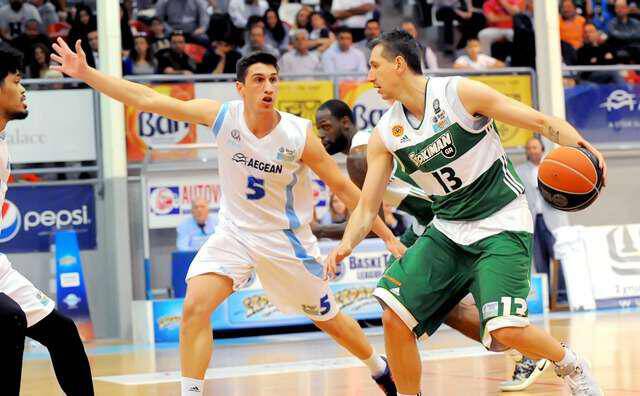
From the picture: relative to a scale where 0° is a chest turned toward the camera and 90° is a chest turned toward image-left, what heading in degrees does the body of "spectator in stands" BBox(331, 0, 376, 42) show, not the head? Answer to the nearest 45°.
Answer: approximately 0°

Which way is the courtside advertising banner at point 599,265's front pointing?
toward the camera

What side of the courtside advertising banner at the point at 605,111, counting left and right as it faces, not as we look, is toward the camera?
front

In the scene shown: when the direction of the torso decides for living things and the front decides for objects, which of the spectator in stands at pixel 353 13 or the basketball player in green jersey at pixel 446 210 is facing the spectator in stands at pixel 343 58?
the spectator in stands at pixel 353 13

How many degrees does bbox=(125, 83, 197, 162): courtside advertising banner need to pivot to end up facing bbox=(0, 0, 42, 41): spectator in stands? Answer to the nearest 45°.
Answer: approximately 135° to its right

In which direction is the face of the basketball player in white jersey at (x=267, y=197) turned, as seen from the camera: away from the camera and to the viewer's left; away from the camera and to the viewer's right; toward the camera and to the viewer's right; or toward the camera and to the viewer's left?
toward the camera and to the viewer's right

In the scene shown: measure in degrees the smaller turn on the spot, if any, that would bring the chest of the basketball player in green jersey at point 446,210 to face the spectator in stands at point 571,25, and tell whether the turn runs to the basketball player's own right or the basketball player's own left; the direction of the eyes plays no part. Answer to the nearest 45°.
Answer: approximately 135° to the basketball player's own right

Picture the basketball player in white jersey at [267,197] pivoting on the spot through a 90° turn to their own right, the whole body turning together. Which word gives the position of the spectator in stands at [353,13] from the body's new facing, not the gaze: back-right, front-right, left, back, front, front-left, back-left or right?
right

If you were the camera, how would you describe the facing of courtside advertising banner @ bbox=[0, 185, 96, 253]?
facing the viewer

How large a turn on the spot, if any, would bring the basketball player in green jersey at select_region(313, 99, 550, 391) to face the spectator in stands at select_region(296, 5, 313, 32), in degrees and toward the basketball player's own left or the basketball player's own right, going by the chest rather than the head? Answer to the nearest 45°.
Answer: approximately 90° to the basketball player's own right

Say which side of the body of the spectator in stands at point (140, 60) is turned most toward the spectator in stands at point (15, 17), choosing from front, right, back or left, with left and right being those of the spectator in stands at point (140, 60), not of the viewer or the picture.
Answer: right

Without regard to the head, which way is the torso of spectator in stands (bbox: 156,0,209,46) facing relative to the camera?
toward the camera
